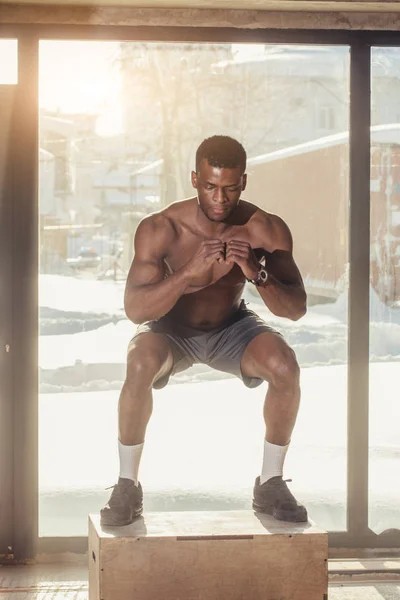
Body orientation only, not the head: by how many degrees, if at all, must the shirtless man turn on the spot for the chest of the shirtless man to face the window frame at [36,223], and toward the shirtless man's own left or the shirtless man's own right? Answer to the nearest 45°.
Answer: approximately 135° to the shirtless man's own right

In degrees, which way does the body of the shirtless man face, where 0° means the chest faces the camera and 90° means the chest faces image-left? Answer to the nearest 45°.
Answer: approximately 0°
